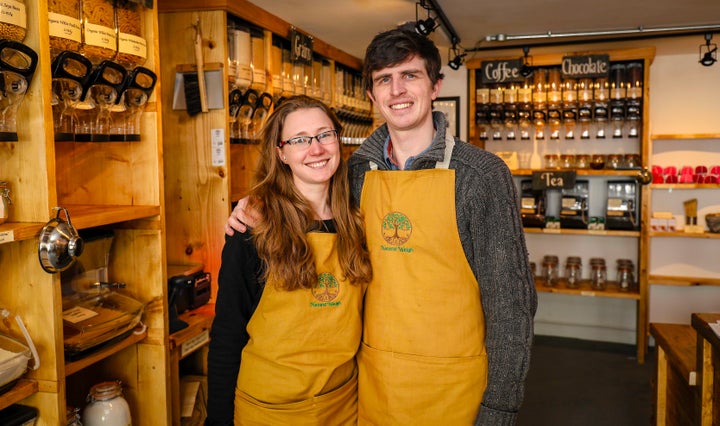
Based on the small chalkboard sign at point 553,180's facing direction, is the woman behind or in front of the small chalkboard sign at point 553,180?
in front

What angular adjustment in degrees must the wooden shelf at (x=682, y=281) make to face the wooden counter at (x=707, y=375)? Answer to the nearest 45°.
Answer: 0° — it already faces it

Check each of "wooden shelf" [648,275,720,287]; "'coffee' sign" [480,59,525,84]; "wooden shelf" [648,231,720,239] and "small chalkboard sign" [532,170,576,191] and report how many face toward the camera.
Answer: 4

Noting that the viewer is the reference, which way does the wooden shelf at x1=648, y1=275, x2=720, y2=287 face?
facing the viewer

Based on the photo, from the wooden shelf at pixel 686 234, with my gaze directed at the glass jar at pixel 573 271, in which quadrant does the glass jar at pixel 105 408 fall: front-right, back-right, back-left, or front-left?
front-left

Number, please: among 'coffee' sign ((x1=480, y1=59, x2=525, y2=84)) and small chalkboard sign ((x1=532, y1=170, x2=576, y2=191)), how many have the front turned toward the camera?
2

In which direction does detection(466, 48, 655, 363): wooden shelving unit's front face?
toward the camera

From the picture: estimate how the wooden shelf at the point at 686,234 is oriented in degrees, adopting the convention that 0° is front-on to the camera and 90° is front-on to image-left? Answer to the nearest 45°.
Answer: approximately 0°

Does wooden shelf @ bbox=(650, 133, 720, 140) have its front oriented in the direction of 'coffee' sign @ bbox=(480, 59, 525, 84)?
no

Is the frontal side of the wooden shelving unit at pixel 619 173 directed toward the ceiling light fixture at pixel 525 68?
no

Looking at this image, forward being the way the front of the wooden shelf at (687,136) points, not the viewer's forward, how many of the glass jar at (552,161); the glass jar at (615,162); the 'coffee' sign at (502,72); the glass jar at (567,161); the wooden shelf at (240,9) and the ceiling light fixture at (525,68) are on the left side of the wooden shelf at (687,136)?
0

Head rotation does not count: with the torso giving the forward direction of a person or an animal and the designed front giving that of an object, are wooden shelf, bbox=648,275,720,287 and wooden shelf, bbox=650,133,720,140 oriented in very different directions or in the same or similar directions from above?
same or similar directions

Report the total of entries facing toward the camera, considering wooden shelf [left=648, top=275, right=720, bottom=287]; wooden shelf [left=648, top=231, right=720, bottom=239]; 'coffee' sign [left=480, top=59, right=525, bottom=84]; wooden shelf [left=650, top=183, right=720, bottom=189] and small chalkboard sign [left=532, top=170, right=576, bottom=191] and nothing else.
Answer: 5

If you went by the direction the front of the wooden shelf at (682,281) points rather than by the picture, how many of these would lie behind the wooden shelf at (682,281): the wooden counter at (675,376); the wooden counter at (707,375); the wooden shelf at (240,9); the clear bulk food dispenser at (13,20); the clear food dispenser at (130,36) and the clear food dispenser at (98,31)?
0

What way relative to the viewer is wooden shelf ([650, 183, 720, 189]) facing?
toward the camera

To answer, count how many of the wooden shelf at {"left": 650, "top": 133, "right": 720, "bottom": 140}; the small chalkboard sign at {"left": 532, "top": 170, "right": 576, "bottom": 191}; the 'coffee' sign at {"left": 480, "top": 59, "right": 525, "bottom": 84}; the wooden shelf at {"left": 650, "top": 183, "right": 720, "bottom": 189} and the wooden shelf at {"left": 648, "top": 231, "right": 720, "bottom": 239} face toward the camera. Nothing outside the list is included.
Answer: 5

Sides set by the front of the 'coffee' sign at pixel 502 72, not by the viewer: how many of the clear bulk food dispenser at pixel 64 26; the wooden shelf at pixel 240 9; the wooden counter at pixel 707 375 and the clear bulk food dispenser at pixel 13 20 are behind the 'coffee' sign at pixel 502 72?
0
